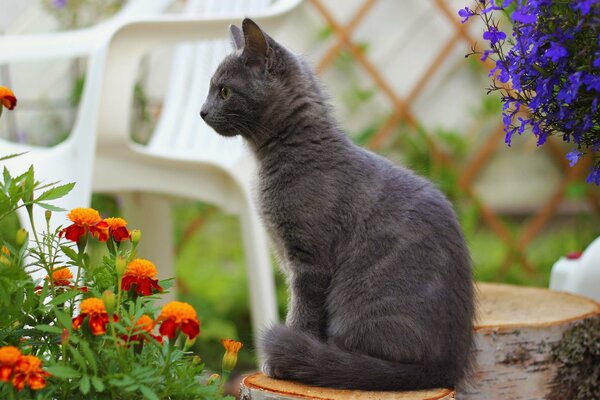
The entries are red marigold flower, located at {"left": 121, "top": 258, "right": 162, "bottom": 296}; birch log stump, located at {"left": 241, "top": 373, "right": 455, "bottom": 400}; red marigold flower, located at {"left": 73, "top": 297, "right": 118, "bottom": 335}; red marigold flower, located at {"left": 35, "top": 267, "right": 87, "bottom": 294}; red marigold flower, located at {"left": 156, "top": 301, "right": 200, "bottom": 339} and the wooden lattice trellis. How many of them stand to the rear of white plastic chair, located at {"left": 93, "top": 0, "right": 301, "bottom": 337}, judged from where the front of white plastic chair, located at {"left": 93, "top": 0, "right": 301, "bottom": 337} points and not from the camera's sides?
1

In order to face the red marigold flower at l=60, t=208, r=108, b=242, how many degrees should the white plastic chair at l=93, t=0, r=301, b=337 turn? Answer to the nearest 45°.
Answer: approximately 45° to its left

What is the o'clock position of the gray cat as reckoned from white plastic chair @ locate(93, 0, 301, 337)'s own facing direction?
The gray cat is roughly at 10 o'clock from the white plastic chair.

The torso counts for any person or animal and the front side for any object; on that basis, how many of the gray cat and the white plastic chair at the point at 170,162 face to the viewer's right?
0

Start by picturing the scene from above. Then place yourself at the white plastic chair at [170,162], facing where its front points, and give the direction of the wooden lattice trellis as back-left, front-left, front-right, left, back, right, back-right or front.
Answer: back

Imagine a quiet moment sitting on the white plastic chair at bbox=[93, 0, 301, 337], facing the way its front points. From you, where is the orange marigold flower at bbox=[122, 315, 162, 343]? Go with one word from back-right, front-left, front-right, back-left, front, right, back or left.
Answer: front-left

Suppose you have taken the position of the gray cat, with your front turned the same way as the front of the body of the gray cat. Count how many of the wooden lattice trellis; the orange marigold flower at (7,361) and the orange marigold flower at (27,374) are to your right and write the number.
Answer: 1

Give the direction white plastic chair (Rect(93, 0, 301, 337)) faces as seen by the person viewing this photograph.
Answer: facing the viewer and to the left of the viewer

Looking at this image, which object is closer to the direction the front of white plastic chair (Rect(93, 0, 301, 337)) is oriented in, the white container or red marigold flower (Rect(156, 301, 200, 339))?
the red marigold flower

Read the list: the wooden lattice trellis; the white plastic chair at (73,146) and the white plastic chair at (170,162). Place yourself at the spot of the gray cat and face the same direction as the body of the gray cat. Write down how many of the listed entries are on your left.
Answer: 0

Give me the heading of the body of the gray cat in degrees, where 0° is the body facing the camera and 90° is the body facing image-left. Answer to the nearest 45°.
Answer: approximately 90°

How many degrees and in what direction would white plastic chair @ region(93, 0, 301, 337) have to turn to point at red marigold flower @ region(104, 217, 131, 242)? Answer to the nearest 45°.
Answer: approximately 45° to its left

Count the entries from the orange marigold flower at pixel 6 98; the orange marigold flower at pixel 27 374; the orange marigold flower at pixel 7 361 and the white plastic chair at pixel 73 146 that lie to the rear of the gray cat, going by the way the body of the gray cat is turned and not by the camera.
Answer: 0

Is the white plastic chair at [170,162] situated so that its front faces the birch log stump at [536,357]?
no
